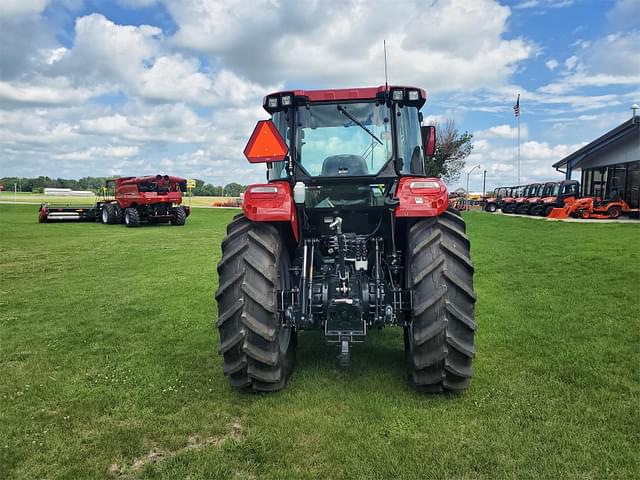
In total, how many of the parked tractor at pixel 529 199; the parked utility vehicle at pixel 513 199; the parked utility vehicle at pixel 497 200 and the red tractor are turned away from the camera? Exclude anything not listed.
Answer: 1

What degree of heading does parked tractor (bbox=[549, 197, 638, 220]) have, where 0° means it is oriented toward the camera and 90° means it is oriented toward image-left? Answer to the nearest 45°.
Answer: approximately 90°

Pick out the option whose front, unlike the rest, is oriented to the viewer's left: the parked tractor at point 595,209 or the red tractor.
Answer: the parked tractor

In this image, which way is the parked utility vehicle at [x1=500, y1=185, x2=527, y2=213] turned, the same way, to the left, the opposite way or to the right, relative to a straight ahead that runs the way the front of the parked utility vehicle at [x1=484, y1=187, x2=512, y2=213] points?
the same way

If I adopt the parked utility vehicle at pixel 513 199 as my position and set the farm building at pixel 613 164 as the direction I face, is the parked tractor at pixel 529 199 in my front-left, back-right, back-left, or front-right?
front-right

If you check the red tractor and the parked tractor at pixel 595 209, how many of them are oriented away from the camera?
1

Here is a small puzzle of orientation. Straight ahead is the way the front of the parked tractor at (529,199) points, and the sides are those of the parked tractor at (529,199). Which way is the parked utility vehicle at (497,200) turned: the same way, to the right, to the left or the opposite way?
the same way

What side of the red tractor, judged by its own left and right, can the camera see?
back

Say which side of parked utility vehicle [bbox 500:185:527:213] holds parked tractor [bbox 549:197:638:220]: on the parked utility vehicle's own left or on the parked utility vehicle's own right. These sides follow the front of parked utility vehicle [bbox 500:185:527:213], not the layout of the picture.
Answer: on the parked utility vehicle's own left

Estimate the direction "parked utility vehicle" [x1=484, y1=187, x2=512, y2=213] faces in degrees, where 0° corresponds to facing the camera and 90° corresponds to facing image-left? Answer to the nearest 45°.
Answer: approximately 45°

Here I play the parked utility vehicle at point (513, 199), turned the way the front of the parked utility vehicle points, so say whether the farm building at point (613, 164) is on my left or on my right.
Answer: on my left

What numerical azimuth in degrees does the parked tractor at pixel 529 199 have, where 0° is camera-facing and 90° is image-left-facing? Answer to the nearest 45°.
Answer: approximately 45°

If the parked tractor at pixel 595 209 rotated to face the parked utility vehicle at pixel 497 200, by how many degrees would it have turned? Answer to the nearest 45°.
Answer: approximately 45° to its right

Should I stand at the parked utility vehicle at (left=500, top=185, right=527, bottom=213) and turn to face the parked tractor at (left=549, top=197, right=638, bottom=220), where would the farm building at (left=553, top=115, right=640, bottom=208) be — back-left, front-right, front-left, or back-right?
front-left

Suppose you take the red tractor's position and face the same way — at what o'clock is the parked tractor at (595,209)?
The parked tractor is roughly at 1 o'clock from the red tractor.
